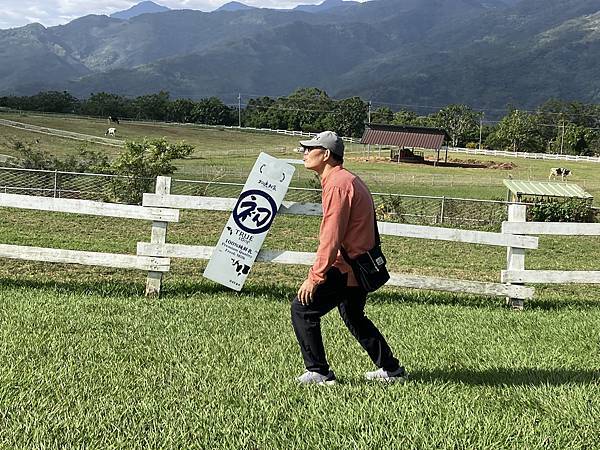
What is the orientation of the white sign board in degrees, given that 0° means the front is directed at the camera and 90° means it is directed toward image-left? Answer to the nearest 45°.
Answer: approximately 0°

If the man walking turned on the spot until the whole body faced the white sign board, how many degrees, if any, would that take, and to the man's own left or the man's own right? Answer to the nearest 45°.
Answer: approximately 90° to the man's own right

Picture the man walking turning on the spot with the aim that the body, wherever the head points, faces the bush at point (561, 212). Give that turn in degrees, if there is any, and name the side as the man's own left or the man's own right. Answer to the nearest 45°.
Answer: approximately 90° to the man's own right

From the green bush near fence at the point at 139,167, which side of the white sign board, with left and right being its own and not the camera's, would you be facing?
back

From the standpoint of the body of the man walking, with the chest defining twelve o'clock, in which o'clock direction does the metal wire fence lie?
The metal wire fence is roughly at 3 o'clock from the man walking.

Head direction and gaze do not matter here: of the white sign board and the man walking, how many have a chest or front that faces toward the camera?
1

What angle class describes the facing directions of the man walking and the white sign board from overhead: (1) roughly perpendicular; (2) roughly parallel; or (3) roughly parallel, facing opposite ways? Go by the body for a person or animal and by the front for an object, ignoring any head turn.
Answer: roughly perpendicular

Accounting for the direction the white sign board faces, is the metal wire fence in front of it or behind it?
behind

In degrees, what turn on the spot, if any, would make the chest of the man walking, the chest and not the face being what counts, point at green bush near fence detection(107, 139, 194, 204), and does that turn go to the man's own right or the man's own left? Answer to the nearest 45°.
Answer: approximately 90° to the man's own right

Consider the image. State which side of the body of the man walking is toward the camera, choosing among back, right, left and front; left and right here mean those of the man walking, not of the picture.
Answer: left
